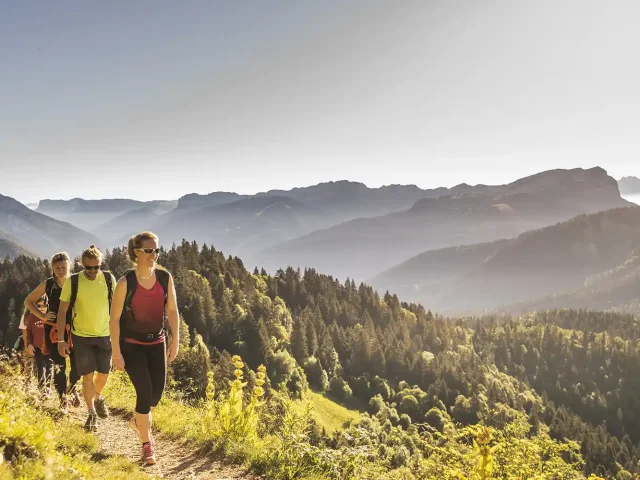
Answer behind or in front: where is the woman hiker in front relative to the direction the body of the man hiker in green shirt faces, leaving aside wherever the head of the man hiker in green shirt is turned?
in front

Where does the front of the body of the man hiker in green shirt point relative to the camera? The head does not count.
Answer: toward the camera

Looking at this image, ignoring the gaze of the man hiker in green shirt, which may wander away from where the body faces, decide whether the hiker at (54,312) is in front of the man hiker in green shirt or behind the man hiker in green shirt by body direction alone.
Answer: behind

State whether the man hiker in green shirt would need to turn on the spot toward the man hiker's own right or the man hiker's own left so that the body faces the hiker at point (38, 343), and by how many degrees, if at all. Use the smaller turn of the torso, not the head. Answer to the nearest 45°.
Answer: approximately 135° to the man hiker's own right
